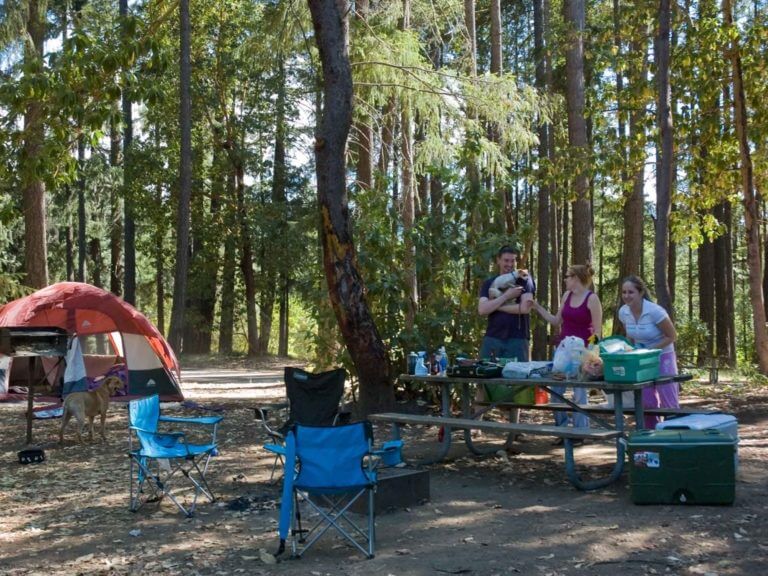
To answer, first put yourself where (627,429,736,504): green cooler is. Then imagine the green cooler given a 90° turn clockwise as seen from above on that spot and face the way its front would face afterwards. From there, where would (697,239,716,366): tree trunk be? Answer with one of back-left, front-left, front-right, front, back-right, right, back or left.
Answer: right

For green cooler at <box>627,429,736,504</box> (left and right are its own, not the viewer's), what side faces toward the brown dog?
right

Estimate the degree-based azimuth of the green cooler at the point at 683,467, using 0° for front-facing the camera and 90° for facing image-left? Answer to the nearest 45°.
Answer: approximately 0°

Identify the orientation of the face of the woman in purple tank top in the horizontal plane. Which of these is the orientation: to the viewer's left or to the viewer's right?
to the viewer's left

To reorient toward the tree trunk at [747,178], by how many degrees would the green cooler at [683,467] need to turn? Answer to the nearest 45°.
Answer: approximately 180°
